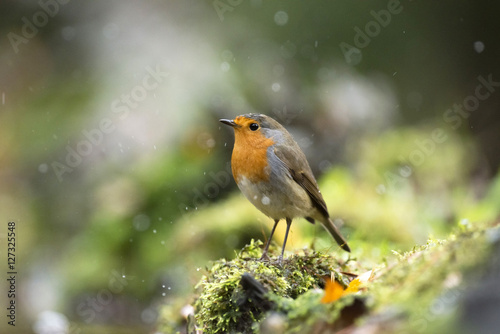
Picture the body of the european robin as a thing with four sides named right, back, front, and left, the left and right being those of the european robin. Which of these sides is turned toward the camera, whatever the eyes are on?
left
